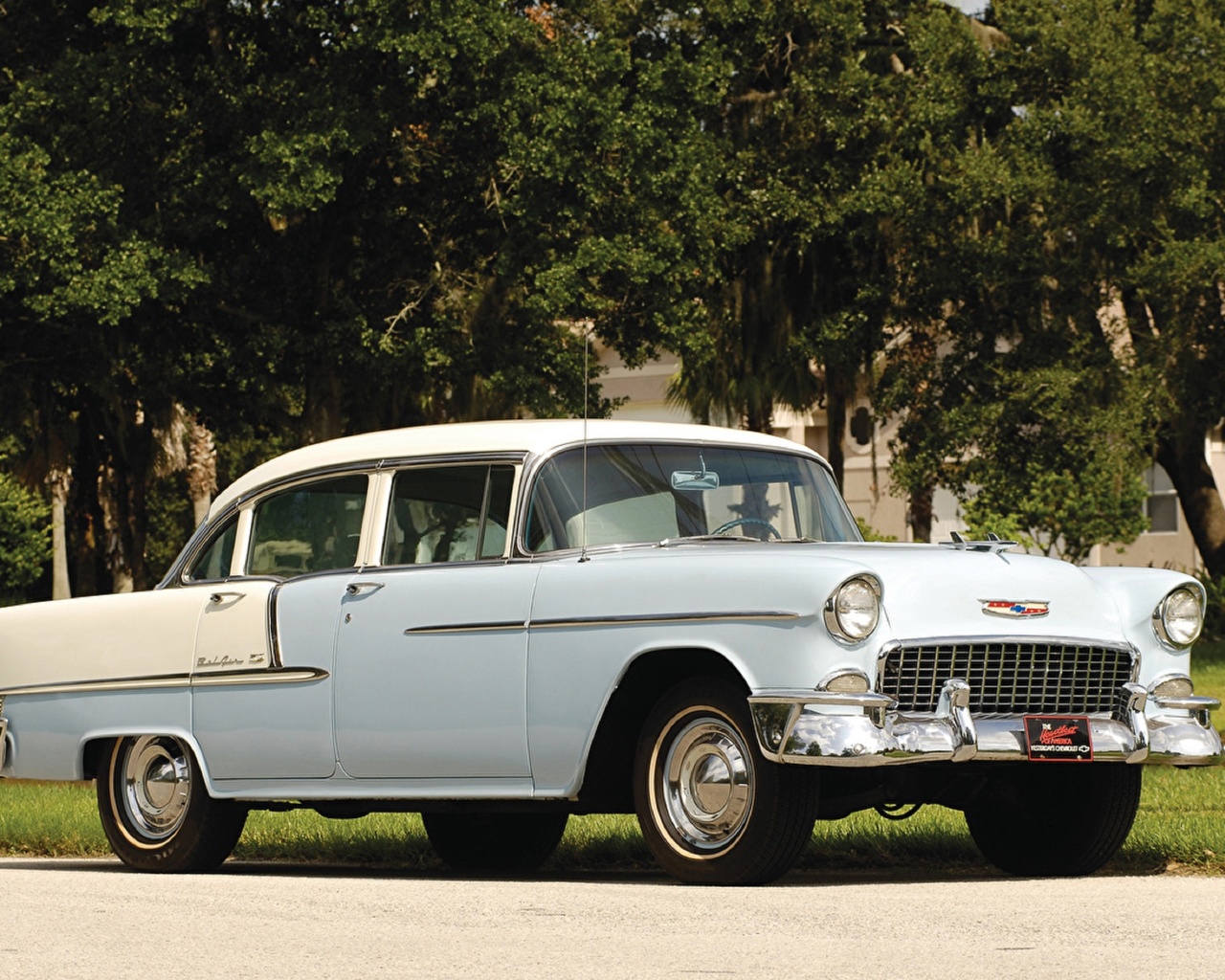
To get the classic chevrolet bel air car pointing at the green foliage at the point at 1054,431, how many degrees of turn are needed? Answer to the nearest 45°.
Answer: approximately 135° to its left

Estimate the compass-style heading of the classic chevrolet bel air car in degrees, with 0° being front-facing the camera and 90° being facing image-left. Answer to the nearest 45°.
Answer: approximately 315°
